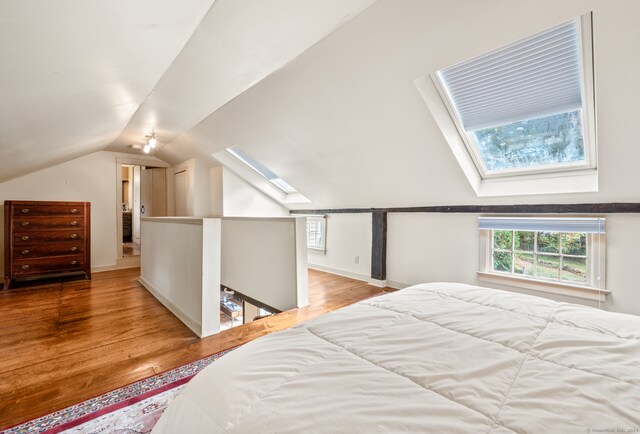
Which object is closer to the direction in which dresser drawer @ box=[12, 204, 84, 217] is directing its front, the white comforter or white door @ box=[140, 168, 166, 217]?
the white comforter

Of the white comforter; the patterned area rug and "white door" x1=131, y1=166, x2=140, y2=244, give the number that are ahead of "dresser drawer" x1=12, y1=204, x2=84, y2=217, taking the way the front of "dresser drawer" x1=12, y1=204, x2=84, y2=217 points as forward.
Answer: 2

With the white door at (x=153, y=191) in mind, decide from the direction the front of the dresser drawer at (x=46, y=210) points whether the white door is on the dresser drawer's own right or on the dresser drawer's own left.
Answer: on the dresser drawer's own left

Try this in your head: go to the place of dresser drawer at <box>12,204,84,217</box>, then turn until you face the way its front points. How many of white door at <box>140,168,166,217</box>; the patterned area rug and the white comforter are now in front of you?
2

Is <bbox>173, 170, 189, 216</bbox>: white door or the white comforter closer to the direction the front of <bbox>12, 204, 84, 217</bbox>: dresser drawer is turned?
the white comforter

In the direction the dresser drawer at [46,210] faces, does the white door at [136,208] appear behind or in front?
behind

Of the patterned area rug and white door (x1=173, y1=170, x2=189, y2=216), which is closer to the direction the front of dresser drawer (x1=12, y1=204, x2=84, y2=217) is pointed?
the patterned area rug

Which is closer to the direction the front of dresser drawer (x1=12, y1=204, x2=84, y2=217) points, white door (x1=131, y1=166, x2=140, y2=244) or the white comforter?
the white comforter

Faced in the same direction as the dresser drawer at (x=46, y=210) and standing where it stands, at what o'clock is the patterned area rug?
The patterned area rug is roughly at 12 o'clock from the dresser drawer.

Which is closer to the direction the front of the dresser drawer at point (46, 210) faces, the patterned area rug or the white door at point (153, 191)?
the patterned area rug

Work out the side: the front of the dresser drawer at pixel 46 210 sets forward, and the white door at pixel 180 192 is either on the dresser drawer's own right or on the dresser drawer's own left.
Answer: on the dresser drawer's own left

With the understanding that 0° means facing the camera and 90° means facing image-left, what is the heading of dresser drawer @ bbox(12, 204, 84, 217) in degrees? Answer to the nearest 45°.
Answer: approximately 0°
